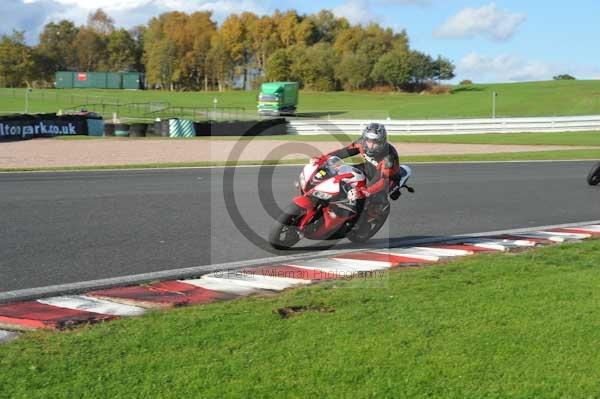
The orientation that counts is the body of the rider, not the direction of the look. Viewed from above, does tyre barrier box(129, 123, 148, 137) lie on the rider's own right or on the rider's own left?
on the rider's own right

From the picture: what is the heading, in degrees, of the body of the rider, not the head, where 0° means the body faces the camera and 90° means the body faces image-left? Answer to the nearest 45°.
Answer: approximately 45°

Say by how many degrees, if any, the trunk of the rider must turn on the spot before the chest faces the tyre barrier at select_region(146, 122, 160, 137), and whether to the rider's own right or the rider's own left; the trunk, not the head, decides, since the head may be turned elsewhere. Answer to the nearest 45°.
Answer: approximately 135° to the rider's own right

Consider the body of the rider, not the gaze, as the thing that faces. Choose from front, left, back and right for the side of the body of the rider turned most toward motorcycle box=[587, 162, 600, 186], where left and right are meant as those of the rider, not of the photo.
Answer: back

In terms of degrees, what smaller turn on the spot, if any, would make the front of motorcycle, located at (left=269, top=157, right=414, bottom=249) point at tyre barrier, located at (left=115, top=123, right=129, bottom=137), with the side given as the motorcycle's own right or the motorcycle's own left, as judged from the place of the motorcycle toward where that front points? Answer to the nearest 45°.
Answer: approximately 135° to the motorcycle's own right

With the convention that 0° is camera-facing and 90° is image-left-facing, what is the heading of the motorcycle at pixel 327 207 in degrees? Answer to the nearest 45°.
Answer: approximately 45°

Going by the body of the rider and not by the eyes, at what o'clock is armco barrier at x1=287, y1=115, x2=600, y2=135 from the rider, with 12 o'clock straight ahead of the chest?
The armco barrier is roughly at 5 o'clock from the rider.
